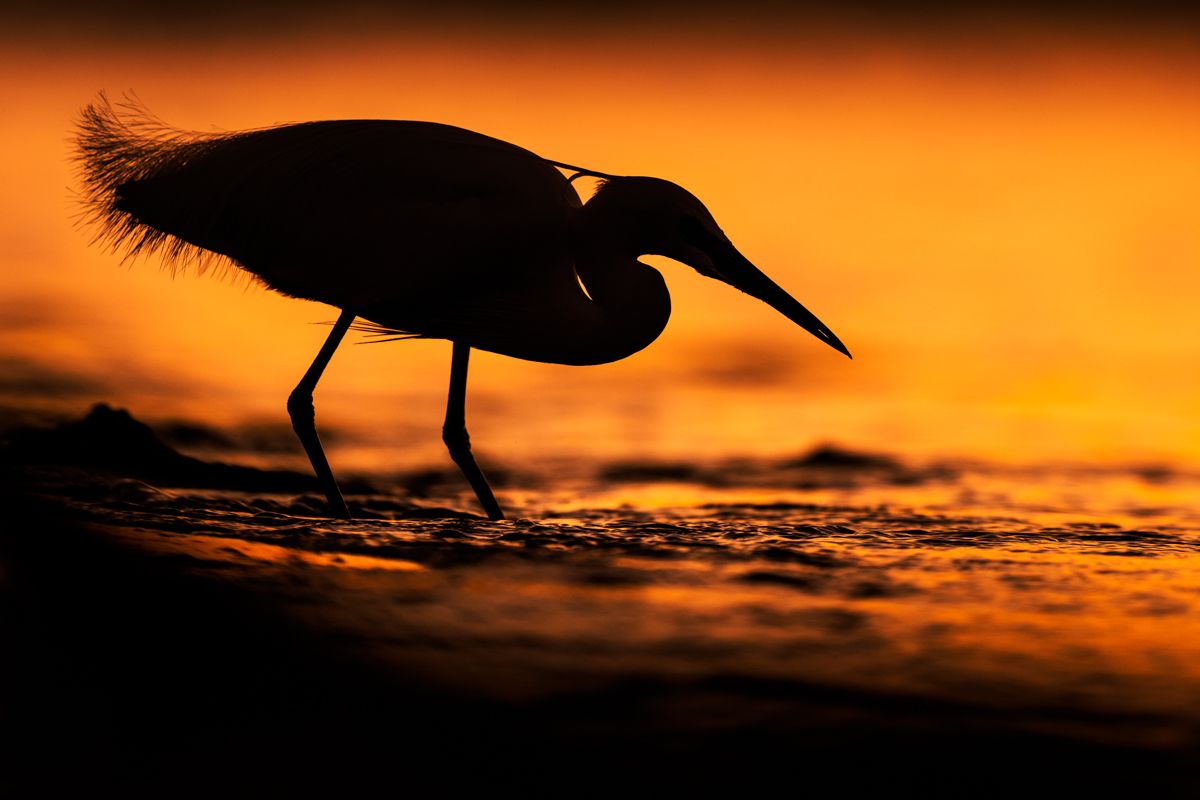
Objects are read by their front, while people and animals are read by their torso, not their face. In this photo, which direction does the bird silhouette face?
to the viewer's right
